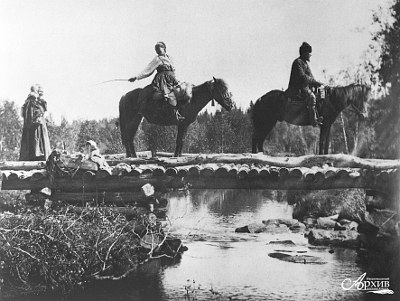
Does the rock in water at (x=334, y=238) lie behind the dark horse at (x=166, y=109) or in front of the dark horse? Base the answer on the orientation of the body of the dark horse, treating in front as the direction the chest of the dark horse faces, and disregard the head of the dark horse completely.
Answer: in front

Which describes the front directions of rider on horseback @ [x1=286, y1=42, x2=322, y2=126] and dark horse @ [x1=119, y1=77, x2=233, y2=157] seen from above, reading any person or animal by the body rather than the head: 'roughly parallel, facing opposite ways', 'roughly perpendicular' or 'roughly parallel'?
roughly parallel

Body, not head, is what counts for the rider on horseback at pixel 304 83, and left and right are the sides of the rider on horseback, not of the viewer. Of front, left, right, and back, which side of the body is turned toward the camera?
right

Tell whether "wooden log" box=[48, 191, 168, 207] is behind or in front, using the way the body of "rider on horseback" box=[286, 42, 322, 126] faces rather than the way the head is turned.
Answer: behind

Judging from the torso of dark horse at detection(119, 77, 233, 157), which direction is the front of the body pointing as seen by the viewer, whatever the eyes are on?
to the viewer's right

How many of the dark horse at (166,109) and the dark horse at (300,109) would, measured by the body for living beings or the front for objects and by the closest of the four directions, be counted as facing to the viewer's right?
2

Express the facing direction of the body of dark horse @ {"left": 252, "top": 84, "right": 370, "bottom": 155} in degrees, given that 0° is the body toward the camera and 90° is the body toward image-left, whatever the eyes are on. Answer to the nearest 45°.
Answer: approximately 270°

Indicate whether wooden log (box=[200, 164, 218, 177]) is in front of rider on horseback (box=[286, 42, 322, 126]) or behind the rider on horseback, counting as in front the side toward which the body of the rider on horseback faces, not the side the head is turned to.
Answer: behind

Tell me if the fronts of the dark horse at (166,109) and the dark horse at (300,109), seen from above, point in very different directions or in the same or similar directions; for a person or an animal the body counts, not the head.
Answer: same or similar directions

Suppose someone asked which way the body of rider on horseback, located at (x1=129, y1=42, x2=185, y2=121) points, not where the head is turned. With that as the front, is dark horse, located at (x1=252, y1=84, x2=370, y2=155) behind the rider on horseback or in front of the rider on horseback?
in front
